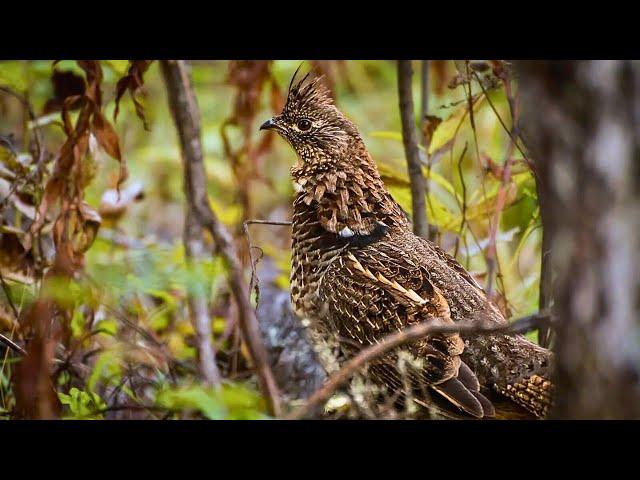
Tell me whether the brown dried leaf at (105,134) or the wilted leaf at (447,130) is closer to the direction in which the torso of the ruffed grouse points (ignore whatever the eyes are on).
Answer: the brown dried leaf

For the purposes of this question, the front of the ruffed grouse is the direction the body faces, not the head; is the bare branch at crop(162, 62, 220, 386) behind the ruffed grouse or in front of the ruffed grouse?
in front

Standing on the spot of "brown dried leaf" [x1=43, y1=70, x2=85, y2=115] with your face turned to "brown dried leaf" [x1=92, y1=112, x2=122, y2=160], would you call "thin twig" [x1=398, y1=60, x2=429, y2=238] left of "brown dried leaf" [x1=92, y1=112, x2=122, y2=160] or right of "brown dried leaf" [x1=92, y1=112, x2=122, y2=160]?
left

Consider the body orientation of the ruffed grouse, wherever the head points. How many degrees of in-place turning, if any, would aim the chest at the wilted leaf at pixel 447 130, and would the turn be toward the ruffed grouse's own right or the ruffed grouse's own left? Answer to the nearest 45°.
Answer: approximately 135° to the ruffed grouse's own right

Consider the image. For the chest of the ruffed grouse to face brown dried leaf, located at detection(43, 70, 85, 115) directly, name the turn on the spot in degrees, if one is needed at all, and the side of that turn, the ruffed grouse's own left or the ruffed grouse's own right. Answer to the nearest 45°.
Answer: approximately 45° to the ruffed grouse's own right

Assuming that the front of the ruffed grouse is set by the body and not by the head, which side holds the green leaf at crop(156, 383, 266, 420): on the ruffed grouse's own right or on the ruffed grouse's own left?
on the ruffed grouse's own left

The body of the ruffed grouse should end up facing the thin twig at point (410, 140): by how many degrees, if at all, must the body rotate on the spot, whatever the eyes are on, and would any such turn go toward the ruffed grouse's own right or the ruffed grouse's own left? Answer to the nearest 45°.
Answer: approximately 90° to the ruffed grouse's own right

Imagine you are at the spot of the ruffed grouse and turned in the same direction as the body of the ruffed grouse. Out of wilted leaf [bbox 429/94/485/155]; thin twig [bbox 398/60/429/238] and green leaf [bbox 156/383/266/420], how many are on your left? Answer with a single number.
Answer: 1

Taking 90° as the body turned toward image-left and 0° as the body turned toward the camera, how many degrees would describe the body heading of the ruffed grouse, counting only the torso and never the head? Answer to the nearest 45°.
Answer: approximately 90°

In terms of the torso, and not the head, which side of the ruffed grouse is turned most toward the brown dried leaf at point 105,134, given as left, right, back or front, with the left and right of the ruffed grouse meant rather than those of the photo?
front

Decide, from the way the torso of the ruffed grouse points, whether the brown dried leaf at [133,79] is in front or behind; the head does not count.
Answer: in front

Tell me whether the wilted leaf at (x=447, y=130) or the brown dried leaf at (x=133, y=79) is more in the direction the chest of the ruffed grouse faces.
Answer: the brown dried leaf
